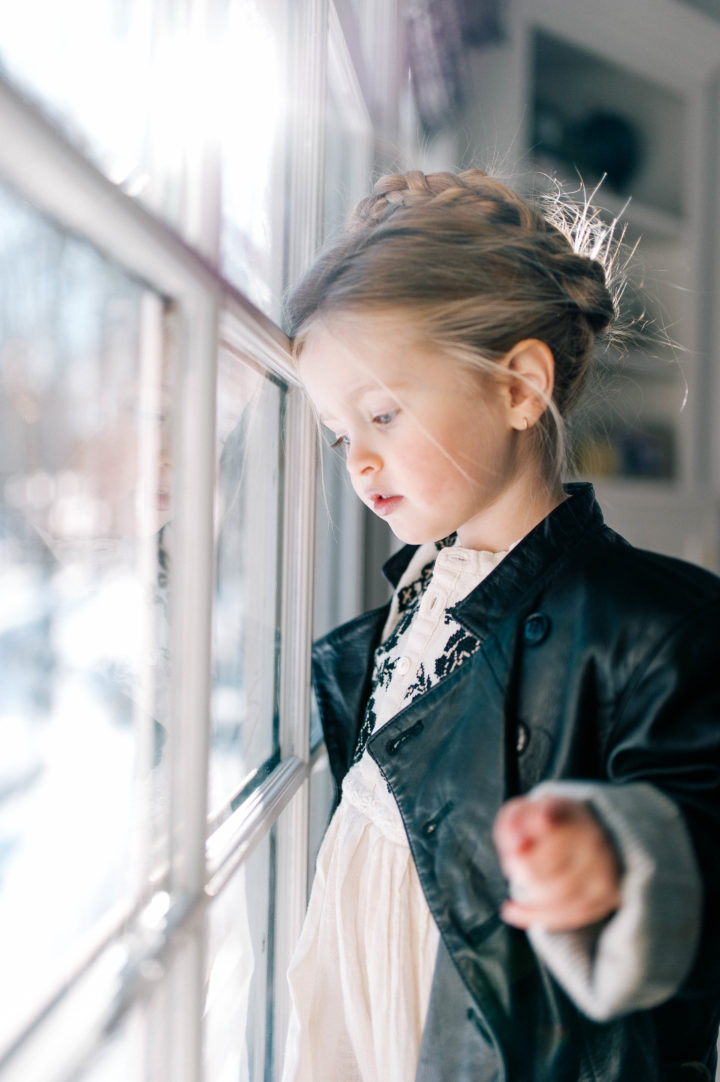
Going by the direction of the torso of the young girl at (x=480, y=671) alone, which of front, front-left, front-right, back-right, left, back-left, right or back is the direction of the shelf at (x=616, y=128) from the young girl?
back-right

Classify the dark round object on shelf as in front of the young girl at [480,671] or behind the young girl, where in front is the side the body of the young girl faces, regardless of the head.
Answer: behind
